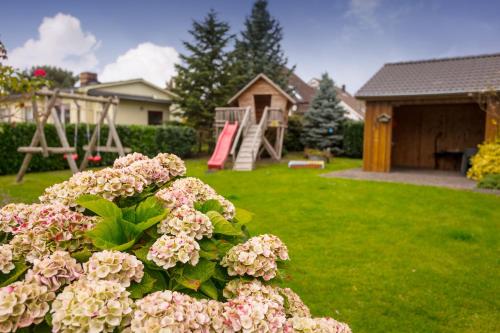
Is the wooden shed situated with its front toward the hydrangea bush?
yes

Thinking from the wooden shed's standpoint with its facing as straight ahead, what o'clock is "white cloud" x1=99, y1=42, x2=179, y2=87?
The white cloud is roughly at 4 o'clock from the wooden shed.

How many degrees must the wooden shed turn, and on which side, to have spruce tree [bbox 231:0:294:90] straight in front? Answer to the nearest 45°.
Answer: approximately 135° to its right

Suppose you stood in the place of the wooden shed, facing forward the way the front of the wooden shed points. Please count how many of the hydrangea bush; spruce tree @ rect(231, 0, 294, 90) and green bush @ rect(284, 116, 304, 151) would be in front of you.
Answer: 1

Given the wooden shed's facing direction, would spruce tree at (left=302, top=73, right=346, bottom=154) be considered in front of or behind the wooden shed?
behind

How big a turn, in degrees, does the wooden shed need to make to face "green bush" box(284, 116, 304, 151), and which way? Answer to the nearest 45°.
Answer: approximately 135° to its right

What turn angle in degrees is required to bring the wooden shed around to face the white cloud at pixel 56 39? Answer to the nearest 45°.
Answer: approximately 90° to its right

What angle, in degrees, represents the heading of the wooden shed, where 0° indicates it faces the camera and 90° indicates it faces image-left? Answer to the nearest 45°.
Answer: approximately 0°

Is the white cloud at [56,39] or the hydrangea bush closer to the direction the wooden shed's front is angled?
the hydrangea bush

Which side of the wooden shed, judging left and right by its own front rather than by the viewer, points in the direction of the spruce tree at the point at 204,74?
right

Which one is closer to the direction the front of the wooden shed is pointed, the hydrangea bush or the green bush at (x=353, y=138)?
the hydrangea bush
